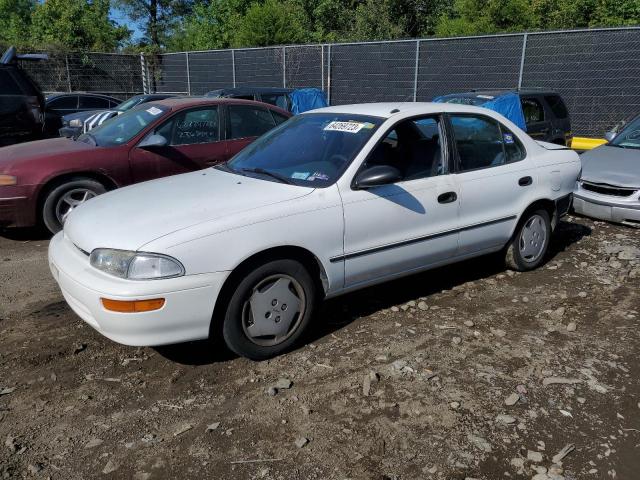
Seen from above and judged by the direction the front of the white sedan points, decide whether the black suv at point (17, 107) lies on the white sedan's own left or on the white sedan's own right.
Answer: on the white sedan's own right

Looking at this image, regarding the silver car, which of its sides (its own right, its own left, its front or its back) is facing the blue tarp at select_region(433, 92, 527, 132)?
right

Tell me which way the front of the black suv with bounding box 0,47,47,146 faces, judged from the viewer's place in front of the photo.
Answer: facing to the left of the viewer

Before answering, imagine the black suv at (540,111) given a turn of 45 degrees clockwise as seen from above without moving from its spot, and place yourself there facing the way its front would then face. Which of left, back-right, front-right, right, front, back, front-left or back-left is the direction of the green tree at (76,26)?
front-right

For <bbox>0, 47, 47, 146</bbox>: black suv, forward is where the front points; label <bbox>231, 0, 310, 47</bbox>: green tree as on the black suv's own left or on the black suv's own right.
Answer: on the black suv's own right

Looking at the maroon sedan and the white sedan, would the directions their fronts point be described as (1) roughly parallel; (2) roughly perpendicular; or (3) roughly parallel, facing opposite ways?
roughly parallel

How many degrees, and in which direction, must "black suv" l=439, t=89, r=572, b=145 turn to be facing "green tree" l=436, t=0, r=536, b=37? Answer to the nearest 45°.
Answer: approximately 135° to its right

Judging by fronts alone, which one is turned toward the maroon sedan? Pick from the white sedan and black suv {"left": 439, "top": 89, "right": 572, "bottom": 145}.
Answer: the black suv

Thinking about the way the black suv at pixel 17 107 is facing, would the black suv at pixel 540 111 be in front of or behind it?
behind

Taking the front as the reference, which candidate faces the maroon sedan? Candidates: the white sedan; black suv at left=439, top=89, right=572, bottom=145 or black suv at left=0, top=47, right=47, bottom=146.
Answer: black suv at left=439, top=89, right=572, bottom=145

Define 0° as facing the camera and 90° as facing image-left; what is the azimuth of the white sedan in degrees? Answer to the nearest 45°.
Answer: approximately 45°

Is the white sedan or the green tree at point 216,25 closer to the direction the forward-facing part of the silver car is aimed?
the white sedan

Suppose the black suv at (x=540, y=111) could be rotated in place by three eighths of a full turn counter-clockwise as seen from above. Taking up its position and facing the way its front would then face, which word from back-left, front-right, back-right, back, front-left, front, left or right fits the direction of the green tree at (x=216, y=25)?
back-left

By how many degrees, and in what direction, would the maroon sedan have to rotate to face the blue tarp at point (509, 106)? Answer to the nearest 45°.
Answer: approximately 135° to its left

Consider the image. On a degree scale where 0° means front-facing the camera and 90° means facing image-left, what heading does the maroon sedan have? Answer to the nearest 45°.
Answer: approximately 45°

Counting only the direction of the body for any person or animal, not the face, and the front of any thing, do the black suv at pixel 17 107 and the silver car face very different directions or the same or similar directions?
same or similar directions

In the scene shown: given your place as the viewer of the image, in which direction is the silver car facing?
facing the viewer and to the left of the viewer
